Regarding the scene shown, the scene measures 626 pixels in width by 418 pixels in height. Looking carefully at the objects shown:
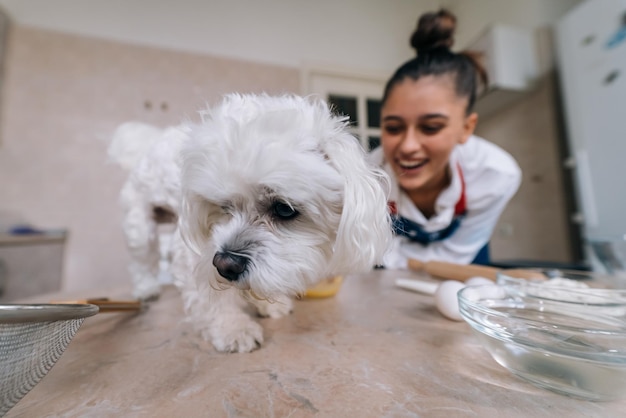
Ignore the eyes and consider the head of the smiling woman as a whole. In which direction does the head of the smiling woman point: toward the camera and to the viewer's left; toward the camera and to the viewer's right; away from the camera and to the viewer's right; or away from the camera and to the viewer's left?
toward the camera and to the viewer's left

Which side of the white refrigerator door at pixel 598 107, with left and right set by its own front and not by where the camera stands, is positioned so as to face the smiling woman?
front

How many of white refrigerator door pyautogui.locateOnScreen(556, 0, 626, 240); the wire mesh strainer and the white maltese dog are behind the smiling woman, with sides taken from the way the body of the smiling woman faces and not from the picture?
1

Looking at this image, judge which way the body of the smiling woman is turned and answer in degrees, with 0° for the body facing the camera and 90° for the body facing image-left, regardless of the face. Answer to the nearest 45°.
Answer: approximately 45°

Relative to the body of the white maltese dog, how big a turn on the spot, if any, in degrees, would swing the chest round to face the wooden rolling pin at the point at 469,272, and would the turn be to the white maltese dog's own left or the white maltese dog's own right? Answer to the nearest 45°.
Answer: approximately 45° to the white maltese dog's own left

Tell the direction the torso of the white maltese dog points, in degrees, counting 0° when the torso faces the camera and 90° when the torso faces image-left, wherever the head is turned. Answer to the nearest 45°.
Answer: approximately 315°

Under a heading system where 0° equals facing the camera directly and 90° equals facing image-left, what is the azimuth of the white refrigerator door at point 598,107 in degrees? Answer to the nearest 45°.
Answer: approximately 45°

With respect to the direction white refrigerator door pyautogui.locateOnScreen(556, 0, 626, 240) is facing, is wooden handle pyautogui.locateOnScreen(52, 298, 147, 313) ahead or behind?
ahead

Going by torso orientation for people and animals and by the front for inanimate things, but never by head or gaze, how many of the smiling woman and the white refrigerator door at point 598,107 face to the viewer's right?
0

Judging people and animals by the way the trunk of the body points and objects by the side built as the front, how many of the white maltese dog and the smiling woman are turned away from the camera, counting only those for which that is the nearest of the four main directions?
0

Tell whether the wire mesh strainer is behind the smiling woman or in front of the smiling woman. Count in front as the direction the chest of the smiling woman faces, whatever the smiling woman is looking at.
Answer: in front

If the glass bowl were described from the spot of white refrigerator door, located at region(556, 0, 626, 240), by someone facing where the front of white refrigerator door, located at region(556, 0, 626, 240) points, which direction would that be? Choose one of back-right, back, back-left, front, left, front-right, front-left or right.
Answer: front-left
